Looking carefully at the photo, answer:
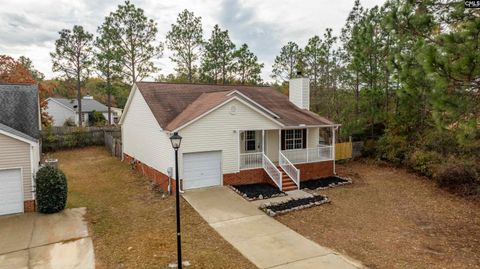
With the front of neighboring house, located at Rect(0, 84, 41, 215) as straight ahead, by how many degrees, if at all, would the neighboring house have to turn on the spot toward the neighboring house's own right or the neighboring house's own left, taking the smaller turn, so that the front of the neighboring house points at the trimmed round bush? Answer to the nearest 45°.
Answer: approximately 45° to the neighboring house's own left

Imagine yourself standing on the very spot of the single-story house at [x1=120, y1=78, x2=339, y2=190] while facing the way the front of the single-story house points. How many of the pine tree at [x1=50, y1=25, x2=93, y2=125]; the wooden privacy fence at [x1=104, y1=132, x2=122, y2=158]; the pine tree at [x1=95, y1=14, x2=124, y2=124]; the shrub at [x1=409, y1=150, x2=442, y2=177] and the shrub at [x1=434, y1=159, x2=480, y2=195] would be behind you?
3

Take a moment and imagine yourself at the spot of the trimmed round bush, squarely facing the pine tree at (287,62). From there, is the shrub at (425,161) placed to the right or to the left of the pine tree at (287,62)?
right

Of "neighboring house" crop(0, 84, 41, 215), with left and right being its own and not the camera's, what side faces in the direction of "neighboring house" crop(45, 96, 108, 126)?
back

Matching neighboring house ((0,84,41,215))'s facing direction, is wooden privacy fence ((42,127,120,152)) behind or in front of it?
behind

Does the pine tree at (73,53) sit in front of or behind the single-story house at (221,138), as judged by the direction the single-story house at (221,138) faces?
behind

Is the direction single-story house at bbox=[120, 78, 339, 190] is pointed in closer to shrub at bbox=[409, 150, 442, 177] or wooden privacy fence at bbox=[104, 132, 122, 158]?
the shrub

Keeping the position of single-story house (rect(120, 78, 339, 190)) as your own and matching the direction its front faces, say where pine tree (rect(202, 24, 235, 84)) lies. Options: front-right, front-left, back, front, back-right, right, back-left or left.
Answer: back-left

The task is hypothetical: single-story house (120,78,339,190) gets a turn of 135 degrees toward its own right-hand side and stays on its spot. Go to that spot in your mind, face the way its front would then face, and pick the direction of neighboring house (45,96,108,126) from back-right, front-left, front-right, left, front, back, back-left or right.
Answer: front-right

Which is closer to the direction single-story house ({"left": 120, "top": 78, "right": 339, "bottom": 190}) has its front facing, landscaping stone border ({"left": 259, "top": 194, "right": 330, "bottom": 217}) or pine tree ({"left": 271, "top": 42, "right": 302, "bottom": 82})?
the landscaping stone border

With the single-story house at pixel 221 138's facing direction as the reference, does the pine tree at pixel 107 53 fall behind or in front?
behind

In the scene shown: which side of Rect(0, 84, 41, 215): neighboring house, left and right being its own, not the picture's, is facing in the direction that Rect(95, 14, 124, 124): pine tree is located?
back

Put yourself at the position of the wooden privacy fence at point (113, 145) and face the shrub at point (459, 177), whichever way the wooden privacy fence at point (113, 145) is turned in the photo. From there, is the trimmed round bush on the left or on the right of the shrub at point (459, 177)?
right

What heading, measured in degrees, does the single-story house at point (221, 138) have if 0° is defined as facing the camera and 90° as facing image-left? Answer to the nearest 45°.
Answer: approximately 315°

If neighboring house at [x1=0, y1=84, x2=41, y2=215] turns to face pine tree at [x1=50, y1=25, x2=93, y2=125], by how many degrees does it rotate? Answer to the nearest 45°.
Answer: approximately 180°
